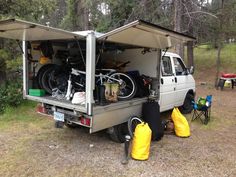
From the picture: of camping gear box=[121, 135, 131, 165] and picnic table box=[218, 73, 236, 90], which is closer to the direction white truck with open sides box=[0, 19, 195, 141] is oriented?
the picnic table

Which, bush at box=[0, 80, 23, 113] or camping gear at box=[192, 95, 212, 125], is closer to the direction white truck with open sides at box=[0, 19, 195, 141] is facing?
the camping gear

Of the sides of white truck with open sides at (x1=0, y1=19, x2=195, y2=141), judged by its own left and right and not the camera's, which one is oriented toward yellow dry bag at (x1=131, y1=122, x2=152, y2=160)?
right

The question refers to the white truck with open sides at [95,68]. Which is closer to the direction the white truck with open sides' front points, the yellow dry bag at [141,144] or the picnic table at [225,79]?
the picnic table

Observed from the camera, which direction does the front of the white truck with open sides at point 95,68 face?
facing away from the viewer and to the right of the viewer
